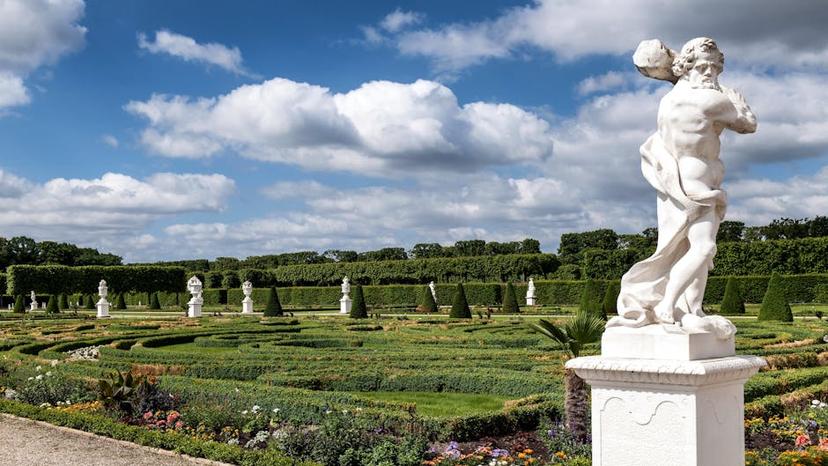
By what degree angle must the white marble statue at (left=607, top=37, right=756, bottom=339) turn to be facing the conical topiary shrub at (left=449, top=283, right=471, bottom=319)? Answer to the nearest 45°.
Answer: approximately 135° to its left

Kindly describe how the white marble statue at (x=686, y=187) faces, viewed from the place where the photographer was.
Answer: facing the viewer and to the right of the viewer

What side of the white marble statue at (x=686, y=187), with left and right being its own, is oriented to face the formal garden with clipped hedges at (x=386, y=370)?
back

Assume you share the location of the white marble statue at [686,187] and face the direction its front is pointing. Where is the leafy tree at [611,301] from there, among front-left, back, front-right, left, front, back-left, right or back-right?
back-left

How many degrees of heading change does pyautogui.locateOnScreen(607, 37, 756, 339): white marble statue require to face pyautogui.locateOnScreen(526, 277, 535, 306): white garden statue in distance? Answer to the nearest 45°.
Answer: approximately 135° to its left
